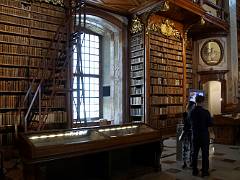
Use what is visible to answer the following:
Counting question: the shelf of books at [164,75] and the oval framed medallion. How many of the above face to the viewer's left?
0

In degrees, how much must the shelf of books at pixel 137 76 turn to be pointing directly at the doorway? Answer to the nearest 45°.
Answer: approximately 180°

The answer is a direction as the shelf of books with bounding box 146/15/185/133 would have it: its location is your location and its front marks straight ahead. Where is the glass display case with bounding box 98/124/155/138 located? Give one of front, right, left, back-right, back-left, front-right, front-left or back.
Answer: front-right

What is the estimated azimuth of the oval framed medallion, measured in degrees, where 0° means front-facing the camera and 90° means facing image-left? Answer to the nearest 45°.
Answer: approximately 0°

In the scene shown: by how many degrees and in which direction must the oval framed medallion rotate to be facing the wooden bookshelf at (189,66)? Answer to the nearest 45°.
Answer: approximately 90° to its right

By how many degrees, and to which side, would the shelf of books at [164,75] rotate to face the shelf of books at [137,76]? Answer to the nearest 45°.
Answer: approximately 90° to its right

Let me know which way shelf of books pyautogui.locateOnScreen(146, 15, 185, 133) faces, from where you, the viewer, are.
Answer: facing the viewer and to the right of the viewer

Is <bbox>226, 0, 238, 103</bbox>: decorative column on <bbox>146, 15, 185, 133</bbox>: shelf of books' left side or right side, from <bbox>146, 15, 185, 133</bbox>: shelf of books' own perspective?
on its left

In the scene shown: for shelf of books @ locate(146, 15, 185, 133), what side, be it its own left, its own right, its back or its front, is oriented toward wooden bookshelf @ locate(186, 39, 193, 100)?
left

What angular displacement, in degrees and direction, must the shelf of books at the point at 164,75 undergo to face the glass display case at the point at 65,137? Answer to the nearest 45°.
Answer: approximately 45° to its right

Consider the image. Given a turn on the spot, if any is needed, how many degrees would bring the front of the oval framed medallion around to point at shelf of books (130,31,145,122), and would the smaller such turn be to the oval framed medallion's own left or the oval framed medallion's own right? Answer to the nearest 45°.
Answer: approximately 45° to the oval framed medallion's own right

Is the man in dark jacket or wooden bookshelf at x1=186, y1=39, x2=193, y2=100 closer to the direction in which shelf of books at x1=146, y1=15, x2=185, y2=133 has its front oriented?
the man in dark jacket

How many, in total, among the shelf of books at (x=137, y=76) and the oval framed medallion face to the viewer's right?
0

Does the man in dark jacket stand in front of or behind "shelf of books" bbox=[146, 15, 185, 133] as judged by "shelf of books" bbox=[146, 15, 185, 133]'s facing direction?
in front
